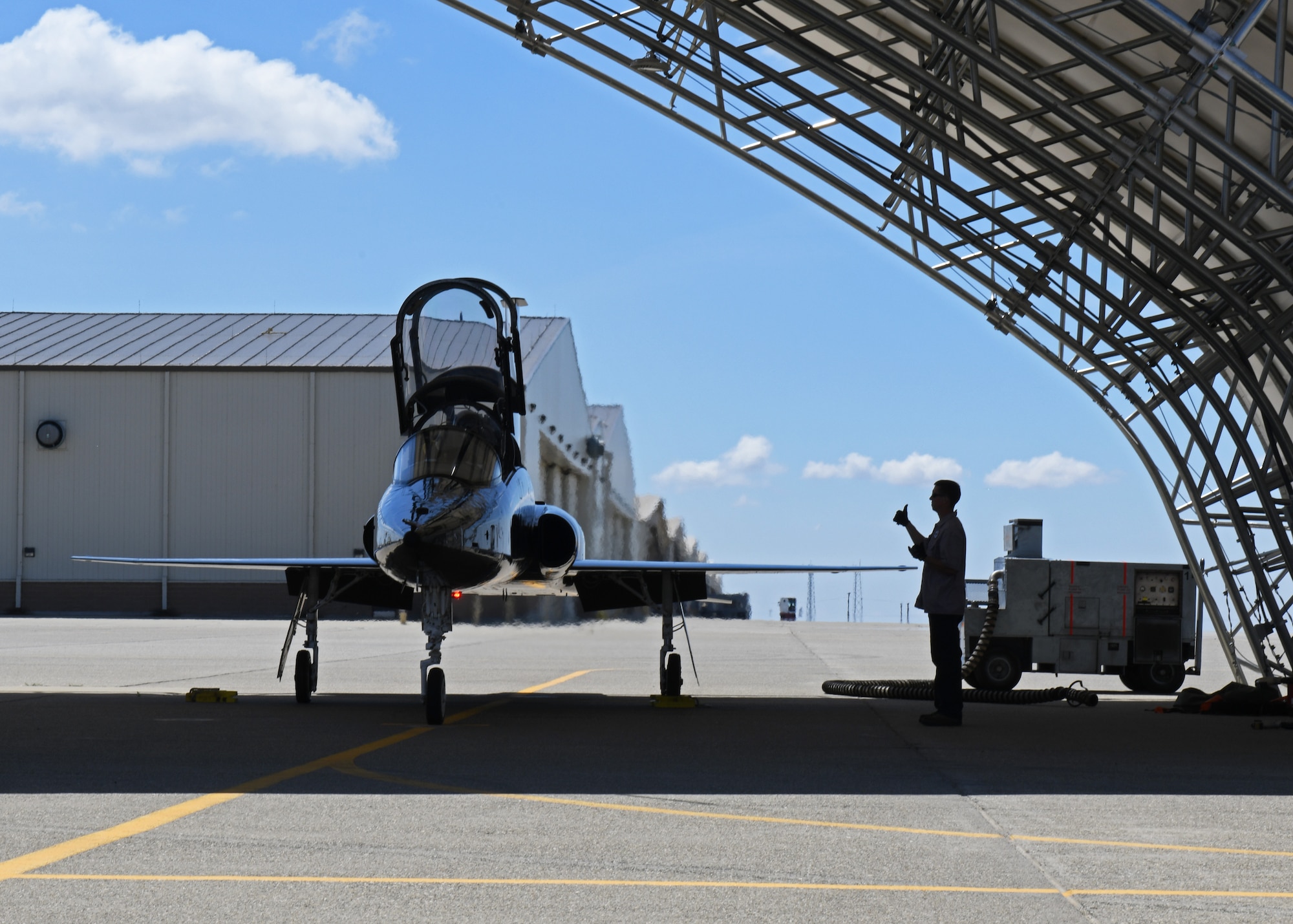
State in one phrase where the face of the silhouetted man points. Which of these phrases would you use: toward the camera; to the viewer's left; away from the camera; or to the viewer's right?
to the viewer's left

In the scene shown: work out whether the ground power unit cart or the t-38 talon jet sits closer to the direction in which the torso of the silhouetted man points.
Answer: the t-38 talon jet

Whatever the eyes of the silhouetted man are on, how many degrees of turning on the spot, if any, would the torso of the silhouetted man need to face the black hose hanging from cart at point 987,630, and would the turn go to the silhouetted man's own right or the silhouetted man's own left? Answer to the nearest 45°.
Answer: approximately 90° to the silhouetted man's own right

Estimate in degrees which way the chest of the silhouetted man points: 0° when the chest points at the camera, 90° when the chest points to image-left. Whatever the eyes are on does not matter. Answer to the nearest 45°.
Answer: approximately 90°

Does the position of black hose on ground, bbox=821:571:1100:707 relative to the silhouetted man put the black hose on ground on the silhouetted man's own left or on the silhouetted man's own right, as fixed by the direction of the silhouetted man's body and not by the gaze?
on the silhouetted man's own right

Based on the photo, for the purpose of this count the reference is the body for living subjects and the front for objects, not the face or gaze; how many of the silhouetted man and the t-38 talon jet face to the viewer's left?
1

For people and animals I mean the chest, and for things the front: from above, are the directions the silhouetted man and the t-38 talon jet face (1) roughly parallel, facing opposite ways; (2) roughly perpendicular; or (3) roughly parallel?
roughly perpendicular

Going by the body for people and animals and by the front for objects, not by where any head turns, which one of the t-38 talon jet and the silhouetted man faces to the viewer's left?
the silhouetted man
